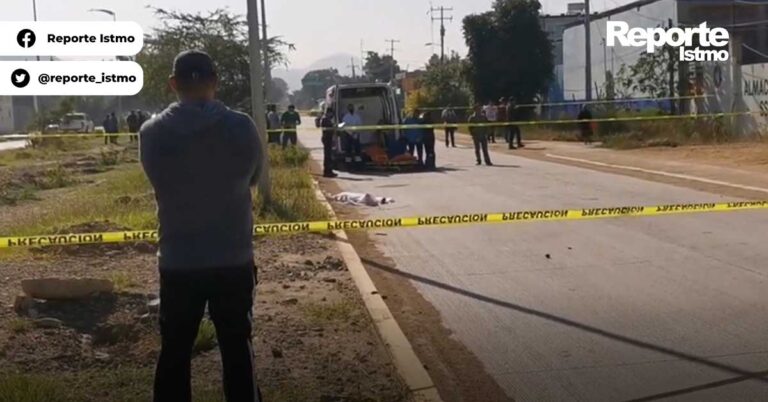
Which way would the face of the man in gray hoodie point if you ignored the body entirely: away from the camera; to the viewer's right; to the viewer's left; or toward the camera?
away from the camera

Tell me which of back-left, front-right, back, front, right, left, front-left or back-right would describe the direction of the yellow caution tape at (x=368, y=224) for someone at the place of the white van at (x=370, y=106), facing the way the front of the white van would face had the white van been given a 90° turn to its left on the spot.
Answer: left

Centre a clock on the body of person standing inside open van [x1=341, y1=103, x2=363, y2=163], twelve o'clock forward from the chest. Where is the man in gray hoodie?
The man in gray hoodie is roughly at 12 o'clock from the person standing inside open van.

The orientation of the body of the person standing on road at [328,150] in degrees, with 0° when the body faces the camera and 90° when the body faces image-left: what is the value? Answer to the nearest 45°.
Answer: approximately 270°

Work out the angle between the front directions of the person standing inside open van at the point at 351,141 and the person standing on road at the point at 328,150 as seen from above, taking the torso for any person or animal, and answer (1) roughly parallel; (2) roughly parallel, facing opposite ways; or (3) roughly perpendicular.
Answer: roughly perpendicular

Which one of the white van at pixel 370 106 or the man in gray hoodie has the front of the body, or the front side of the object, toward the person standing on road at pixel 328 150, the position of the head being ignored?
the man in gray hoodie

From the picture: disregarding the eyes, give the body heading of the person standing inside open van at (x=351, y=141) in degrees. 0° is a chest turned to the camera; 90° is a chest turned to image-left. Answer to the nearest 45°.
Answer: approximately 0°

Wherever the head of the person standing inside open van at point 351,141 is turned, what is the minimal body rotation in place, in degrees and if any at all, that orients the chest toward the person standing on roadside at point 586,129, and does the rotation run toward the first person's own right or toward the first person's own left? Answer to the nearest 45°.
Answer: approximately 135° to the first person's own left

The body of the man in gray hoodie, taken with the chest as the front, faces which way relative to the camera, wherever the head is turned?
away from the camera

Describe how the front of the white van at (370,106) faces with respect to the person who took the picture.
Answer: facing away from the viewer

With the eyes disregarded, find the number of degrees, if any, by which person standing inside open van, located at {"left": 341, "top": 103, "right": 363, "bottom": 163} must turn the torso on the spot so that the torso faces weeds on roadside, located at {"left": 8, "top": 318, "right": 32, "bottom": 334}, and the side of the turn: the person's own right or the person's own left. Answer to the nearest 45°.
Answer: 0° — they already face it

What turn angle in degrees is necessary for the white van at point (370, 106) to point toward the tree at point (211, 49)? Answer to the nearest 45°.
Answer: approximately 90° to its left
